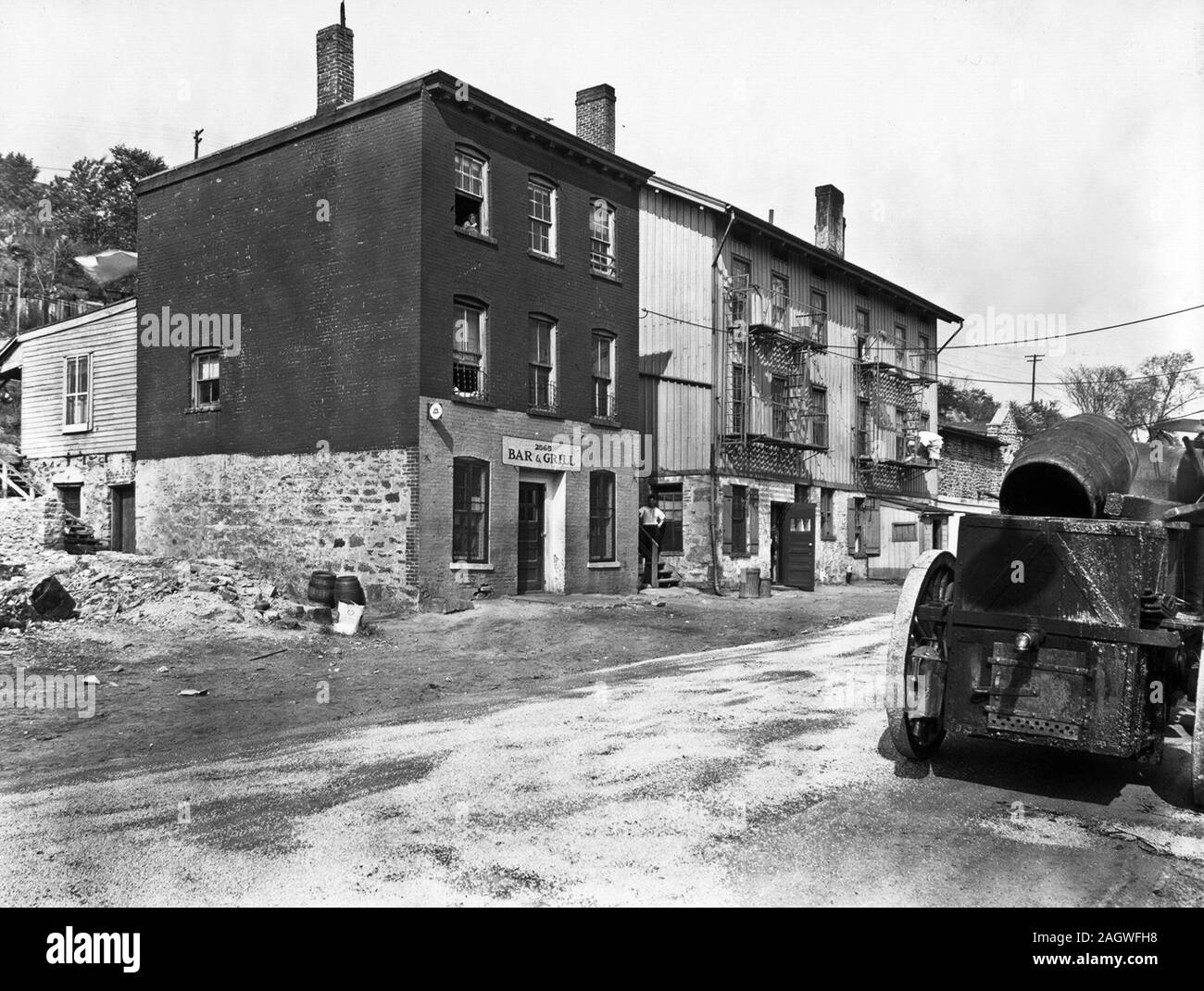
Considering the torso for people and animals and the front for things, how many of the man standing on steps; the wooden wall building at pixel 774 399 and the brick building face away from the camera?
0

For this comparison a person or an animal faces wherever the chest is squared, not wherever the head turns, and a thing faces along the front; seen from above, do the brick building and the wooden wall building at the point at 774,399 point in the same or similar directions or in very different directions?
same or similar directions

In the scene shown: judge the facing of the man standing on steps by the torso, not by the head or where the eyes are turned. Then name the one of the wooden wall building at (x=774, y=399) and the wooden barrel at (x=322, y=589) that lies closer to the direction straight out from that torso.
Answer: the wooden barrel

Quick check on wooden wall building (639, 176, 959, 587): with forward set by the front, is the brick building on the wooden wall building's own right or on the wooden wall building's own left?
on the wooden wall building's own right

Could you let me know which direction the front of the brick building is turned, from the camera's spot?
facing the viewer and to the right of the viewer

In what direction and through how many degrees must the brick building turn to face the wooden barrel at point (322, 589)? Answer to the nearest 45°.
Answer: approximately 45° to its right

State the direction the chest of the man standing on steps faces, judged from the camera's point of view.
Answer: toward the camera
